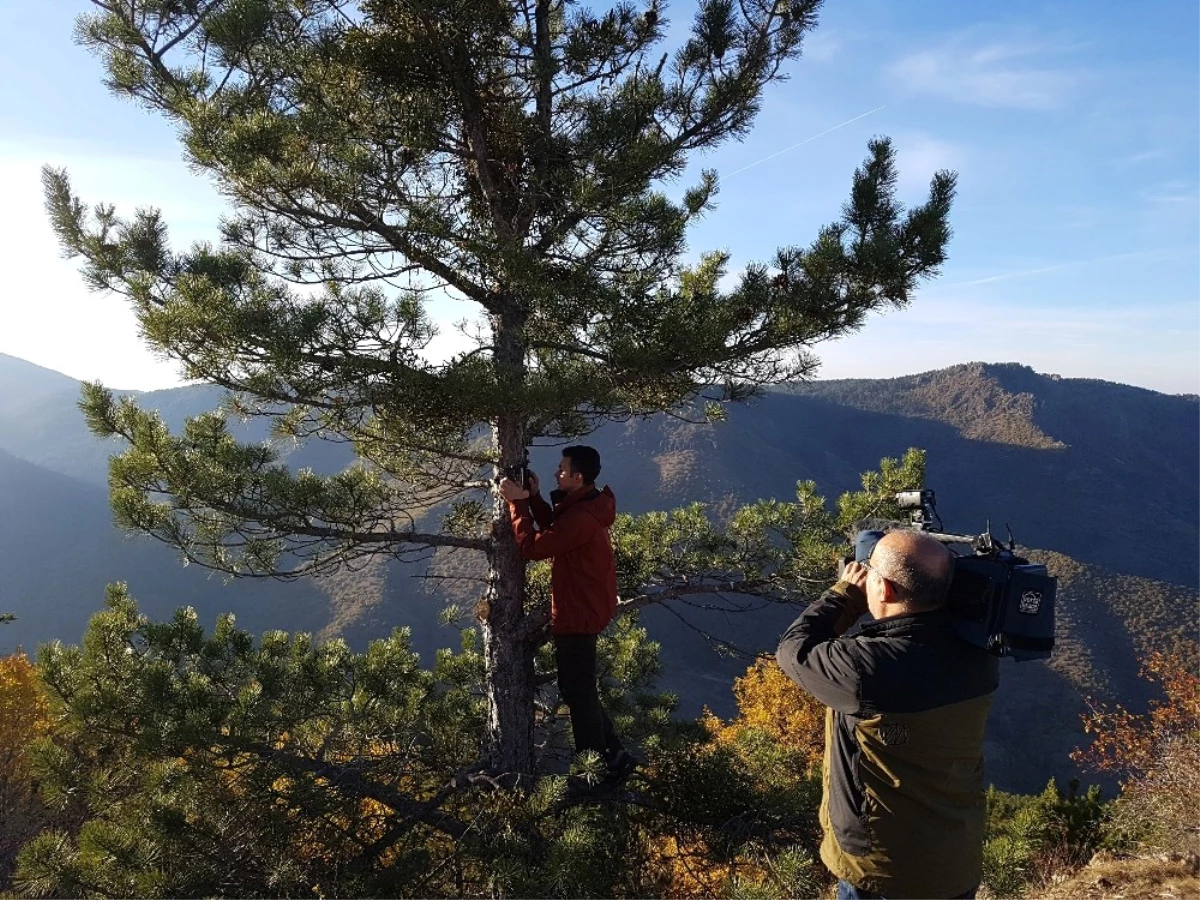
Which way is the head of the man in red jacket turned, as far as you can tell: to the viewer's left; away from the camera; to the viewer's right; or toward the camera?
to the viewer's left

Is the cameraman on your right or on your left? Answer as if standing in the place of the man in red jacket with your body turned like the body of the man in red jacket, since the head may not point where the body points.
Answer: on your left

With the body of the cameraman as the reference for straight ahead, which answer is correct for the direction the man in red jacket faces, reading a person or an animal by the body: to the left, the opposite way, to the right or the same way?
to the left

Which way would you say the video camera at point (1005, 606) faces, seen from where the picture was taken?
facing away from the viewer and to the left of the viewer

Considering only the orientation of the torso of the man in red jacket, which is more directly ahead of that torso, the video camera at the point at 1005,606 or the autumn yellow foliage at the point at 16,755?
the autumn yellow foliage

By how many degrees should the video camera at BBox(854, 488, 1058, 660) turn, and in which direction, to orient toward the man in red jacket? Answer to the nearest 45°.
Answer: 0° — it already faces them

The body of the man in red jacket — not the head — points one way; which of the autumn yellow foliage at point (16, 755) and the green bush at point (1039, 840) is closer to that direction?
the autumn yellow foliage

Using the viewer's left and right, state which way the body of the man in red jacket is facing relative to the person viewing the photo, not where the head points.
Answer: facing to the left of the viewer

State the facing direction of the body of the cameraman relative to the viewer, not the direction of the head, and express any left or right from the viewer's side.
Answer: facing away from the viewer and to the left of the viewer

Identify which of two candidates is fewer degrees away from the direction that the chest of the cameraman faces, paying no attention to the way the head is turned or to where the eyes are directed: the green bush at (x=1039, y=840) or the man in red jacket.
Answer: the man in red jacket
